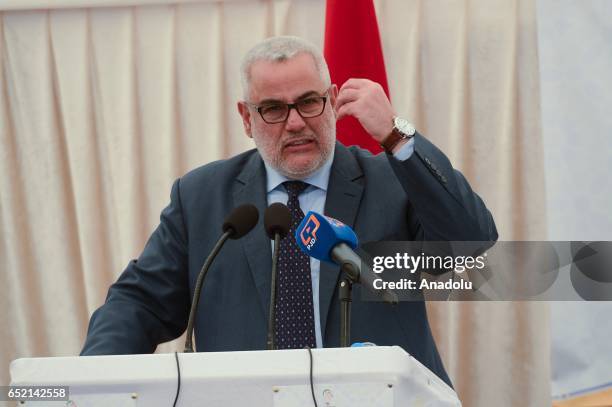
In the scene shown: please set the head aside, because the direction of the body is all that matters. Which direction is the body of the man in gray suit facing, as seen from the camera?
toward the camera

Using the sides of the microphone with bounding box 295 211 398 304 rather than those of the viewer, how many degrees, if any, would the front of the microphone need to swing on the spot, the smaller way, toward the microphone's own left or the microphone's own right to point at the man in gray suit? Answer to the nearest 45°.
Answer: approximately 45° to the microphone's own right

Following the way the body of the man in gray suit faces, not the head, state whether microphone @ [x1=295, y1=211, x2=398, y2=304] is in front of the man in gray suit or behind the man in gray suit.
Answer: in front

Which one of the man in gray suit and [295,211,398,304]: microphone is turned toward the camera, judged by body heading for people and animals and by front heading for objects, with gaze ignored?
the man in gray suit

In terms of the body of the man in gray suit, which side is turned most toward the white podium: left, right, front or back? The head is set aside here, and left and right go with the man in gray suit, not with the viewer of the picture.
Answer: front

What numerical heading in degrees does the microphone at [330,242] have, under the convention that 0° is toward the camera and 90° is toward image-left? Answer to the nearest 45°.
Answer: approximately 135°

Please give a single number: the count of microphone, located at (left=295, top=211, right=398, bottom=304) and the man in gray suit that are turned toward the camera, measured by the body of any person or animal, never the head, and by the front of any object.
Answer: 1

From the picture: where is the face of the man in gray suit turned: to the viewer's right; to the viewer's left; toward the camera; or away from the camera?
toward the camera

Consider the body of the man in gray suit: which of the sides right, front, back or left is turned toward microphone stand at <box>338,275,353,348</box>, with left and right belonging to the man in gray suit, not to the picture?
front
